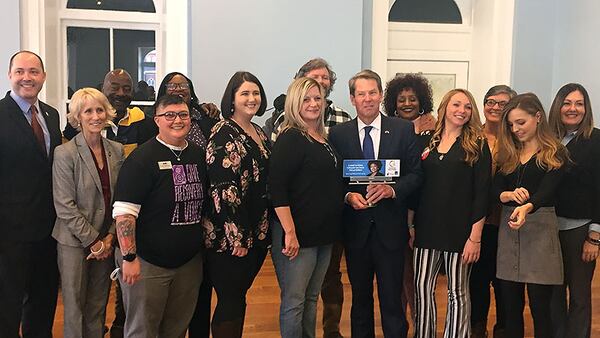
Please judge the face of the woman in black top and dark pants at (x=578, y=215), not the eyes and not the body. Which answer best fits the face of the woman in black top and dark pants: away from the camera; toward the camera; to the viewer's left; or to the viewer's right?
toward the camera

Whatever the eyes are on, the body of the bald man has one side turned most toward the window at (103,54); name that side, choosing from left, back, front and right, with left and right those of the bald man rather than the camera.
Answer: back

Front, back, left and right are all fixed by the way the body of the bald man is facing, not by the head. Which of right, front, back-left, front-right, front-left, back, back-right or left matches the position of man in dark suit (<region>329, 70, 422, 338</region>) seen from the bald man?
front-left

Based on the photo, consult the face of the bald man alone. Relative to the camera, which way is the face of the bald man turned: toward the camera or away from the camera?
toward the camera

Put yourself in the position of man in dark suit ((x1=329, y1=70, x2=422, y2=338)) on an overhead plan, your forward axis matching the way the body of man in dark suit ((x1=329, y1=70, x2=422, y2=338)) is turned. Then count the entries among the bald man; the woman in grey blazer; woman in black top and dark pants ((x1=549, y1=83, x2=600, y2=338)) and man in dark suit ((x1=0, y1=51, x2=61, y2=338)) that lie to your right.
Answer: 3

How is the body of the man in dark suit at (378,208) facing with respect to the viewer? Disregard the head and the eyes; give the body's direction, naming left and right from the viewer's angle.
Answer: facing the viewer

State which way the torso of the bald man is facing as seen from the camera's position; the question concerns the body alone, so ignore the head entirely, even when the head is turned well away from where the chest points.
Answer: toward the camera

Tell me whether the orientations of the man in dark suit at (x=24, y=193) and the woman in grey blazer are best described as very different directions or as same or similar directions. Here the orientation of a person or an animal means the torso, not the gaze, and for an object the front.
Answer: same or similar directions

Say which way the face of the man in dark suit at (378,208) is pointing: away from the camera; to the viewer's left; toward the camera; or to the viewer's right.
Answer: toward the camera

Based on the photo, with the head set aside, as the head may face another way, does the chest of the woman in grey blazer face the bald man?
no

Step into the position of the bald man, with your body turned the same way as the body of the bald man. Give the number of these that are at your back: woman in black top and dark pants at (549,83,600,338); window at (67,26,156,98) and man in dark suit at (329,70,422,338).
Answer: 1

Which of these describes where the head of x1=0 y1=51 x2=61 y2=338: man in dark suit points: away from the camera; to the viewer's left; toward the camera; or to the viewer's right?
toward the camera

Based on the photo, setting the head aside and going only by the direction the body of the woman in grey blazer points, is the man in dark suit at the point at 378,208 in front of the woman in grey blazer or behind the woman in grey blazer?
in front

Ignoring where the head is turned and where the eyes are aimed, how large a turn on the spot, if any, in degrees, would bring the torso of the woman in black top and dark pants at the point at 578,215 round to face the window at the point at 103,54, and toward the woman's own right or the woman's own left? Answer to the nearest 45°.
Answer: approximately 45° to the woman's own right

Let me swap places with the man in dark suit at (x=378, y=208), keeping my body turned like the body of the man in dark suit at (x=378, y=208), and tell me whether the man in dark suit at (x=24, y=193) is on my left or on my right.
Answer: on my right

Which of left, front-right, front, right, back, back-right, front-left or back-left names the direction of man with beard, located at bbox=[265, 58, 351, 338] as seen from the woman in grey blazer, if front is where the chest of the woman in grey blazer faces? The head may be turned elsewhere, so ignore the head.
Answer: front-left
